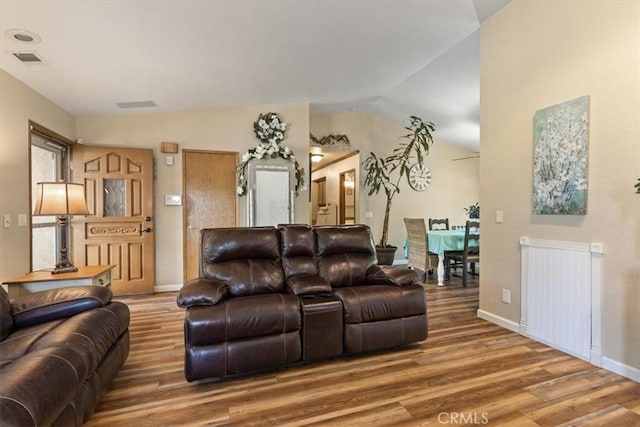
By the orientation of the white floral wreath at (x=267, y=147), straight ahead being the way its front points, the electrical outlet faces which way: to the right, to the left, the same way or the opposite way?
to the right

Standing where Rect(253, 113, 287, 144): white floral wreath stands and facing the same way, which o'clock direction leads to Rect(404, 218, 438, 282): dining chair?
The dining chair is roughly at 9 o'clock from the white floral wreath.

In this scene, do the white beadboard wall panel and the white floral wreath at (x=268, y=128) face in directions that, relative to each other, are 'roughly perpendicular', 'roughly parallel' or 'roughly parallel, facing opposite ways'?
roughly perpendicular

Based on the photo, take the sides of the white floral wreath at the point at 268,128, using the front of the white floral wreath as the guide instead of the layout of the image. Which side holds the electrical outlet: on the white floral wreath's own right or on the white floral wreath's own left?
on the white floral wreath's own left

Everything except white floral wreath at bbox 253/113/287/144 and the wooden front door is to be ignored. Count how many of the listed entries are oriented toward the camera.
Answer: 2

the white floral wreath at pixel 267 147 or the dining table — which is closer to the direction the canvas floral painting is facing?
the white floral wreath

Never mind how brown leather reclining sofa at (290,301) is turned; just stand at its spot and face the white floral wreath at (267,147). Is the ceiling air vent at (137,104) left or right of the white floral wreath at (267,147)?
left

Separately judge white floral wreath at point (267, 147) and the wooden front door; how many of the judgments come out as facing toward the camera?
2

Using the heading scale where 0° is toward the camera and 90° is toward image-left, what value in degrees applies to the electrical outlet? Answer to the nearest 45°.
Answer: approximately 45°
